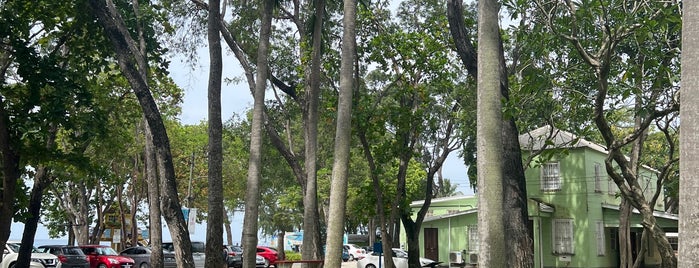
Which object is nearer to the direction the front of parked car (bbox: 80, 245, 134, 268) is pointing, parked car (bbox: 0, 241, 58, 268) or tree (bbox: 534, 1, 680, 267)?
the tree

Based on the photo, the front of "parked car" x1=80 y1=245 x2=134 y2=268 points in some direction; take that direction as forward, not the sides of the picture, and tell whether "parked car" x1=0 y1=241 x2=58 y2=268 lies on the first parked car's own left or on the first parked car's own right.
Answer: on the first parked car's own right

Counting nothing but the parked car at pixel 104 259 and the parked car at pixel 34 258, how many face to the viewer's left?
0

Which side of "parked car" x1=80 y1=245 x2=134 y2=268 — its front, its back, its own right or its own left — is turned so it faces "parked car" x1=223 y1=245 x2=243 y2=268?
left

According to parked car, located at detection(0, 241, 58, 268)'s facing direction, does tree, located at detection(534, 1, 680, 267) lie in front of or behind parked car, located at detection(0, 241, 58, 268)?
in front

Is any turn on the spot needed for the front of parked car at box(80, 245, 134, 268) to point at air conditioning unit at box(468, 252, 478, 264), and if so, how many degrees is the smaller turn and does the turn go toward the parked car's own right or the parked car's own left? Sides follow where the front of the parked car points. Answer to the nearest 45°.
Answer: approximately 45° to the parked car's own left
